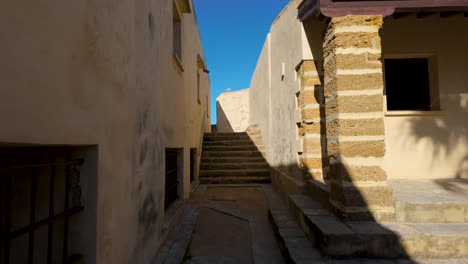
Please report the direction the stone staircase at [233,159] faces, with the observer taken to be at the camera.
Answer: facing the viewer

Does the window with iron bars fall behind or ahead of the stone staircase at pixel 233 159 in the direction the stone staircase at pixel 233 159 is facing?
ahead

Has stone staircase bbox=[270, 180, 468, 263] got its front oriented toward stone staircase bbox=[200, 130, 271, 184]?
no

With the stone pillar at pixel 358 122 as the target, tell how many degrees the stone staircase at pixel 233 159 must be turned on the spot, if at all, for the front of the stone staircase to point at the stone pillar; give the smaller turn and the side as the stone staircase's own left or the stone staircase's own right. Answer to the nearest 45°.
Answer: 0° — it already faces it

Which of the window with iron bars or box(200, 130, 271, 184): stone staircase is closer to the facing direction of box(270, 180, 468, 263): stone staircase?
the window with iron bars

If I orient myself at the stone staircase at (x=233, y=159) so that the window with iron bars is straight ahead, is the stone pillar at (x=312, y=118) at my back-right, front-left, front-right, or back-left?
front-left

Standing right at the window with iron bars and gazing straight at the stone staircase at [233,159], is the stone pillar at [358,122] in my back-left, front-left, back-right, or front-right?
front-right

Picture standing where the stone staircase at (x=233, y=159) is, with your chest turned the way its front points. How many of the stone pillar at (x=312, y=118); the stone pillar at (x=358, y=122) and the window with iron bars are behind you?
0

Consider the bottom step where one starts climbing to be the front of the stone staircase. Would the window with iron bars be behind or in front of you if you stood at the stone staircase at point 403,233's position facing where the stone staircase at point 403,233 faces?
in front
